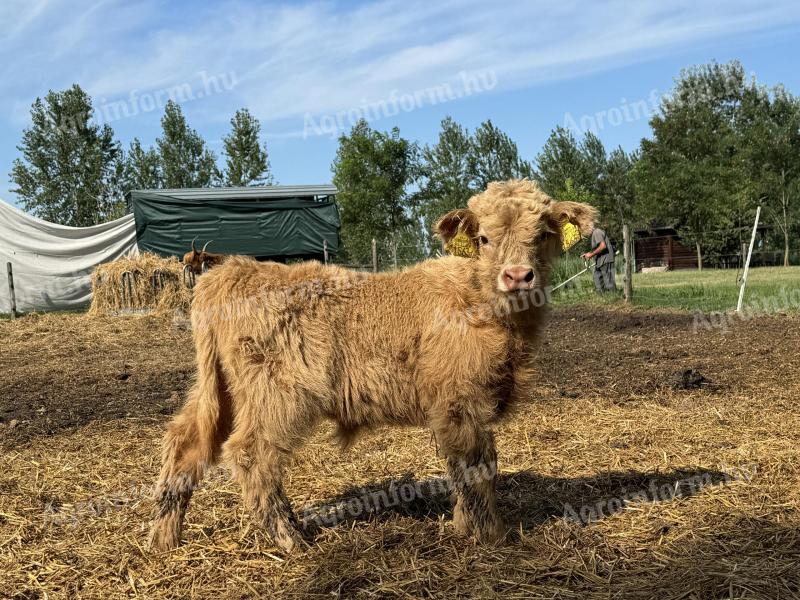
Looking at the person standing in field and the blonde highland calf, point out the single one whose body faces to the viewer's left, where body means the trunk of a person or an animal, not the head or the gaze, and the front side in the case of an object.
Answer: the person standing in field

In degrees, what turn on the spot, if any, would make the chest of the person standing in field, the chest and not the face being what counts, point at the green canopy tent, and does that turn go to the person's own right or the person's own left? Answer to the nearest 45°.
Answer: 0° — they already face it

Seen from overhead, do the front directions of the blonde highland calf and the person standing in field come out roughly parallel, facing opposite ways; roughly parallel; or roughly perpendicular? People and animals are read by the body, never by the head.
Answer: roughly parallel, facing opposite ways

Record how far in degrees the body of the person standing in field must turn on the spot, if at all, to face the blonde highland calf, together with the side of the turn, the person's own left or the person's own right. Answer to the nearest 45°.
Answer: approximately 90° to the person's own left

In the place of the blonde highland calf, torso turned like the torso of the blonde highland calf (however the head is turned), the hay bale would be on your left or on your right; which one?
on your left

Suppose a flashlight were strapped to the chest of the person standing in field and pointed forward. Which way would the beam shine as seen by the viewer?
to the viewer's left

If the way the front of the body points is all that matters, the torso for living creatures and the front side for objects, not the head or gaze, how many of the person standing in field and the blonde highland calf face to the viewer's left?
1

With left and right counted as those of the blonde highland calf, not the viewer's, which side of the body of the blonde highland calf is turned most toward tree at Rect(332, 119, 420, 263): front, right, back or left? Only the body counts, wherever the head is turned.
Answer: left

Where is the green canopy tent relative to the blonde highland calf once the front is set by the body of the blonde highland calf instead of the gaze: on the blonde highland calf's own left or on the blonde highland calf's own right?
on the blonde highland calf's own left

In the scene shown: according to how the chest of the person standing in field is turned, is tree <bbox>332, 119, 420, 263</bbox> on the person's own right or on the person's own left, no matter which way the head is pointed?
on the person's own right

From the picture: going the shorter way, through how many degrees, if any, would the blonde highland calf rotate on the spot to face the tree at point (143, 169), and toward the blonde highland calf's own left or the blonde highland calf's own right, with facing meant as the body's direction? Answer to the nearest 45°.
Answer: approximately 90° to the blonde highland calf's own left

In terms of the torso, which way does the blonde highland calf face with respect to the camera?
to the viewer's right

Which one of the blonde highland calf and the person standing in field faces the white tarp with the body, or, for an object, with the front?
the person standing in field
